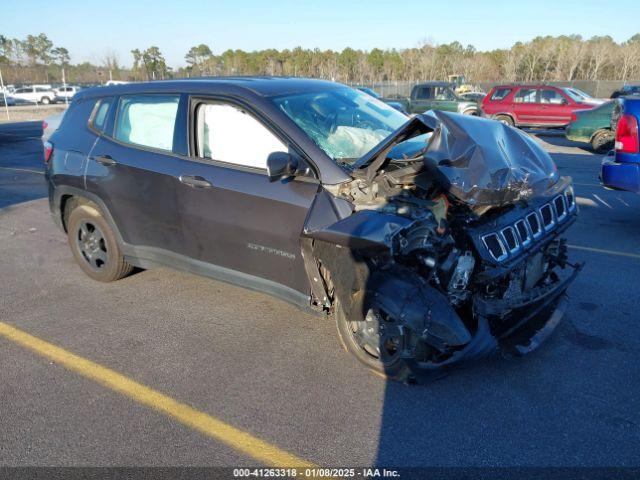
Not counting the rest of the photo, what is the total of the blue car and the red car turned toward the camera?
0

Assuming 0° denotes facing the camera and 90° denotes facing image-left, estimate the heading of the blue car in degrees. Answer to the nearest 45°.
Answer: approximately 225°

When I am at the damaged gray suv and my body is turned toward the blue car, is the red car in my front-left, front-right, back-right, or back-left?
front-left

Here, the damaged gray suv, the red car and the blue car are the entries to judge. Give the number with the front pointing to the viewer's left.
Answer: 0

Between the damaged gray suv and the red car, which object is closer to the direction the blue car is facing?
the red car

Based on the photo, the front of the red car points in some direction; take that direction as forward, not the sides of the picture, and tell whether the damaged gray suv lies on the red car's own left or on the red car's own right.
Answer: on the red car's own right

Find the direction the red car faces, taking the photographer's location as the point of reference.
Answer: facing to the right of the viewer

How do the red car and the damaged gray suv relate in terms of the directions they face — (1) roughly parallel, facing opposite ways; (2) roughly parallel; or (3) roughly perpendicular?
roughly parallel

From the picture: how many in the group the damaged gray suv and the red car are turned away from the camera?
0

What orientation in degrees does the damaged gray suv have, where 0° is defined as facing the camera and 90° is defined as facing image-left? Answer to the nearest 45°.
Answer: approximately 315°

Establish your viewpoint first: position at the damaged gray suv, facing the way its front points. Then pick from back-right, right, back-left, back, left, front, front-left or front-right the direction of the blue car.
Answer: left

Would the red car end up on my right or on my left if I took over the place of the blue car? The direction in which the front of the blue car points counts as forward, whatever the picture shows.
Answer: on my left

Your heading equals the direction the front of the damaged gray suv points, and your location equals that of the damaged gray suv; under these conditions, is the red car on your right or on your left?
on your left
